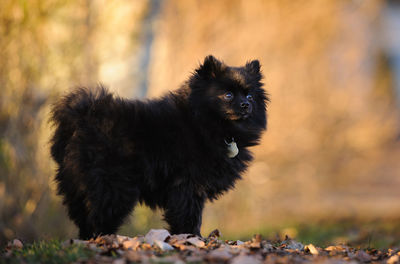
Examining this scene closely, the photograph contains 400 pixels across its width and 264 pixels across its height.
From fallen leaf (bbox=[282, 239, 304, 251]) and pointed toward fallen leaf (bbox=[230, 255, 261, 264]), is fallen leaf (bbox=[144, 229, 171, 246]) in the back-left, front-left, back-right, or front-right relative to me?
front-right

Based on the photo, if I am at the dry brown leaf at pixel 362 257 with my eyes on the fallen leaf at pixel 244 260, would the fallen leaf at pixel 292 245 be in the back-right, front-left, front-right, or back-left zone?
front-right

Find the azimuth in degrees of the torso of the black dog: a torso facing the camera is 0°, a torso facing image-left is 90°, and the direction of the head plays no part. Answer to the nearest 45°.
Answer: approximately 270°

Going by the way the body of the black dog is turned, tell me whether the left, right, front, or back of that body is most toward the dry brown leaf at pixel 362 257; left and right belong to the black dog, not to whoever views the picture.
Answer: front

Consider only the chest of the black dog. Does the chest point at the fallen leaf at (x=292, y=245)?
yes

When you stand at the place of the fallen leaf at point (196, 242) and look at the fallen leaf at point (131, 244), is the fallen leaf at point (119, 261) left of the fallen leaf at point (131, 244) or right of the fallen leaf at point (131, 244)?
left

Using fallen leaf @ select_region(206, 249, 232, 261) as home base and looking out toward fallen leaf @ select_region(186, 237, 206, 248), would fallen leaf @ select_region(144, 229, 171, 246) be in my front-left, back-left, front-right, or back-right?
front-left
